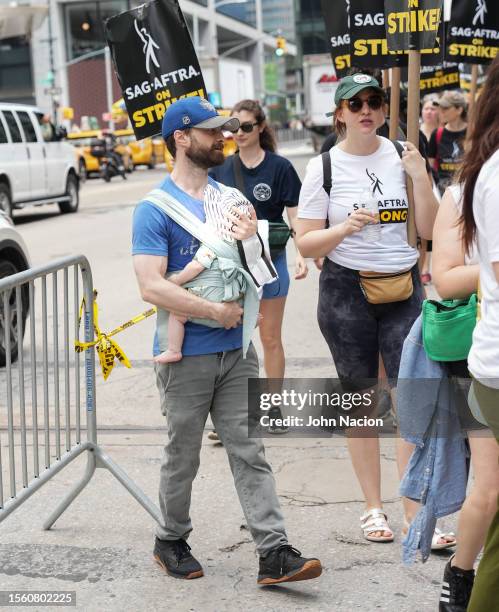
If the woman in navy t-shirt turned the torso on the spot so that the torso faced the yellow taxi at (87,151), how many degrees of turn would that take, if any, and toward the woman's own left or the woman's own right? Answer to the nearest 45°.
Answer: approximately 135° to the woman's own right

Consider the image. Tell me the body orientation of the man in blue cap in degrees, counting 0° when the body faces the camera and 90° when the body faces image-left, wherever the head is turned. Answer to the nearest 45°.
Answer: approximately 315°

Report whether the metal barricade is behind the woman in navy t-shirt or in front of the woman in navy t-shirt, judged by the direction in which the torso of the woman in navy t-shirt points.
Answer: in front

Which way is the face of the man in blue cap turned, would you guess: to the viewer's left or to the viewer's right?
to the viewer's right

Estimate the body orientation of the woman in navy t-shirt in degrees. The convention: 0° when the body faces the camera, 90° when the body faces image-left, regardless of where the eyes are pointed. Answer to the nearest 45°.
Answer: approximately 45°

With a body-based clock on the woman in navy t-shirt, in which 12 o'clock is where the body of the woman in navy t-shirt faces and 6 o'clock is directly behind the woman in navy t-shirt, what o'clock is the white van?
The white van is roughly at 4 o'clock from the woman in navy t-shirt.
